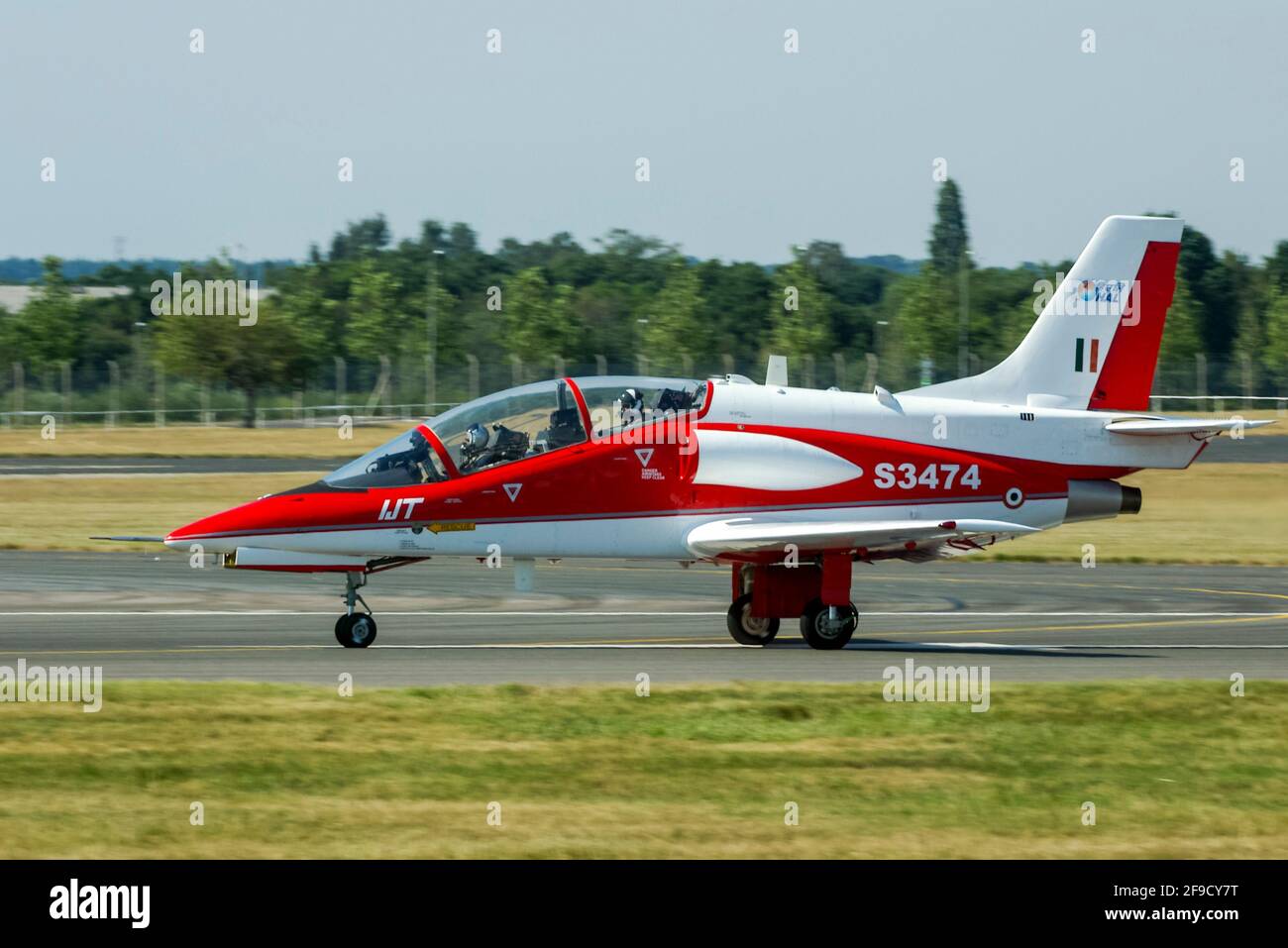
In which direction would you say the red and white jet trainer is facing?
to the viewer's left
